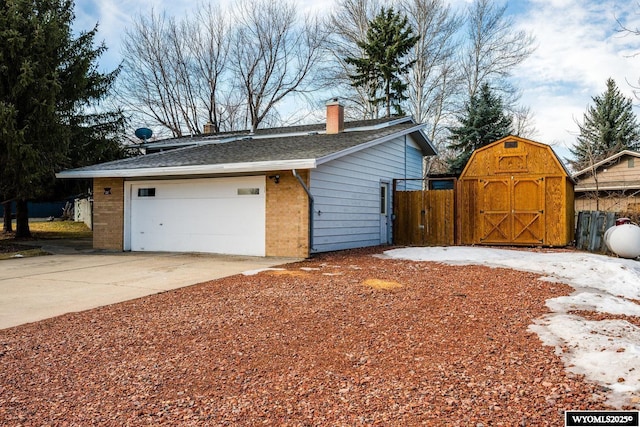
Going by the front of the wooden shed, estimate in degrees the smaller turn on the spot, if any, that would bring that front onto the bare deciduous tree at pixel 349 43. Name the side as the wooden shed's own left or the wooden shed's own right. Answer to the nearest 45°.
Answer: approximately 135° to the wooden shed's own right

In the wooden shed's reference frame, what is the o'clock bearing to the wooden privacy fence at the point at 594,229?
The wooden privacy fence is roughly at 9 o'clock from the wooden shed.

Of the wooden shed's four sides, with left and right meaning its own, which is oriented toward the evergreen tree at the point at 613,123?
back

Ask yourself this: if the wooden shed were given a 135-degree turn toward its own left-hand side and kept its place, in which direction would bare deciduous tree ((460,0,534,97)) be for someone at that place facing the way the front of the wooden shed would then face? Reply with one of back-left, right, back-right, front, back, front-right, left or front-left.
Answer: front-left

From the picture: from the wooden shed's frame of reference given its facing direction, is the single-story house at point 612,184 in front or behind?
behind

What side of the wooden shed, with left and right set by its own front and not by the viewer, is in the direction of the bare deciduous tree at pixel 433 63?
back

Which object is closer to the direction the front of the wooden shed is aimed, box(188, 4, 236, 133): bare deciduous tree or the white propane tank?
the white propane tank

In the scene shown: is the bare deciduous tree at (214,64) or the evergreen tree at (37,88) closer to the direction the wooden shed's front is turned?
the evergreen tree

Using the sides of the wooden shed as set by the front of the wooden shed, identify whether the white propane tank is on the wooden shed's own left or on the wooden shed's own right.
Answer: on the wooden shed's own left

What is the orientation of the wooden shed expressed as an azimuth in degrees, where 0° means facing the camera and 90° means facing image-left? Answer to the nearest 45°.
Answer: approximately 0°
